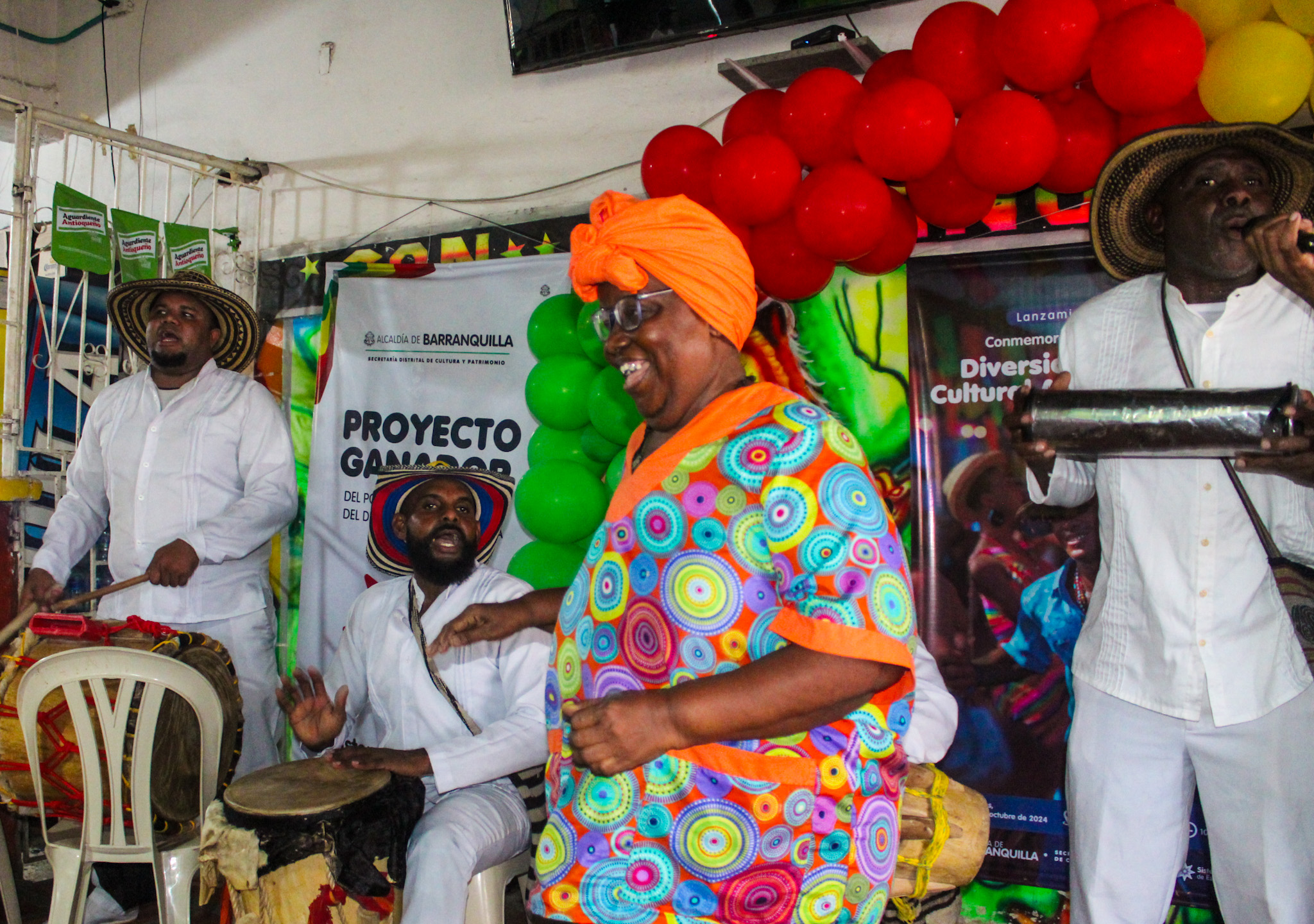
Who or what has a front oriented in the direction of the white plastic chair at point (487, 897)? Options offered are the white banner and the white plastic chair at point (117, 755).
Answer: the white banner

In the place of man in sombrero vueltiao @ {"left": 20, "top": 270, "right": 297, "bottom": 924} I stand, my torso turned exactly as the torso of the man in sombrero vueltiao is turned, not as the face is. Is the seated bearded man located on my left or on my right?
on my left

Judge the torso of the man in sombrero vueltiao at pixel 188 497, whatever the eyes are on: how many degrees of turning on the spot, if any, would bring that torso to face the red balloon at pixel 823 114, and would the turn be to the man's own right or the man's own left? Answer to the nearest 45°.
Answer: approximately 90° to the man's own left

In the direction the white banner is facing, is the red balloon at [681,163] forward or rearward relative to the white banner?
forward
